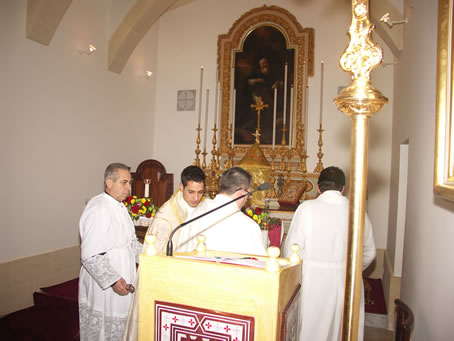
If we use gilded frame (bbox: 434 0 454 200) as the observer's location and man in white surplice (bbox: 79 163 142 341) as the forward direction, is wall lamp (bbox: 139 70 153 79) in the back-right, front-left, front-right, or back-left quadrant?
front-right

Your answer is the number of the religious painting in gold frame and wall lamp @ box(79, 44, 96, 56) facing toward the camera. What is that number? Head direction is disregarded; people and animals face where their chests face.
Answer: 1

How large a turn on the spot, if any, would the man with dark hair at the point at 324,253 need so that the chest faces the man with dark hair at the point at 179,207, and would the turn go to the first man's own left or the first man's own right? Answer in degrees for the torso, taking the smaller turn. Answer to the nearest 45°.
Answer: approximately 90° to the first man's own left

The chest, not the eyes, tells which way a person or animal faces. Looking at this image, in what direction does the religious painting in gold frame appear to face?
toward the camera

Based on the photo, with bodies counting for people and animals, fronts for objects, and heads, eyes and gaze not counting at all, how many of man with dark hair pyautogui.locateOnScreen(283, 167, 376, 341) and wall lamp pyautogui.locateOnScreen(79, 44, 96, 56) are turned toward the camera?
0

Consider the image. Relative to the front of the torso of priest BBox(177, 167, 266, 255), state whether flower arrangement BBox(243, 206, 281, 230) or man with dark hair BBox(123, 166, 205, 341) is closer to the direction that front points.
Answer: the flower arrangement

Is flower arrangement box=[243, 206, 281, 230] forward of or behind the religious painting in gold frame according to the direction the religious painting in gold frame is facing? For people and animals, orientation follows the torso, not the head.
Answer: forward

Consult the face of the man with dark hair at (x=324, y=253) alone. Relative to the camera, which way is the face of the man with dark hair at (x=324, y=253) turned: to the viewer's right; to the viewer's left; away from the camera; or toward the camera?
away from the camera

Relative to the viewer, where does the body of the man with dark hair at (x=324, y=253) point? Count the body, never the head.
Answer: away from the camera

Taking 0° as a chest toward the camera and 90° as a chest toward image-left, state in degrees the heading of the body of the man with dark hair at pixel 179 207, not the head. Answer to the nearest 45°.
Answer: approximately 315°

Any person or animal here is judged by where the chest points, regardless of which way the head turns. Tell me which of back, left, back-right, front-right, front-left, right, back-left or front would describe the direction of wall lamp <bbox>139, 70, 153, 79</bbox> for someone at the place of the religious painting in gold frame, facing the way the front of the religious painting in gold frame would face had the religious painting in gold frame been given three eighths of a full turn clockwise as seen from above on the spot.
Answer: front-left

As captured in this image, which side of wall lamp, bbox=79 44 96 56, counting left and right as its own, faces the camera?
right

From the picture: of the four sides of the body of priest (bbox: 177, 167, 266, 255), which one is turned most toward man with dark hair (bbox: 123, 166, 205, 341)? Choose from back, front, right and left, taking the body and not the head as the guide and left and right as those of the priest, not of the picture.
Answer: left

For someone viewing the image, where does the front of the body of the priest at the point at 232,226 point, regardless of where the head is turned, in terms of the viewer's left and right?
facing away from the viewer and to the right of the viewer
